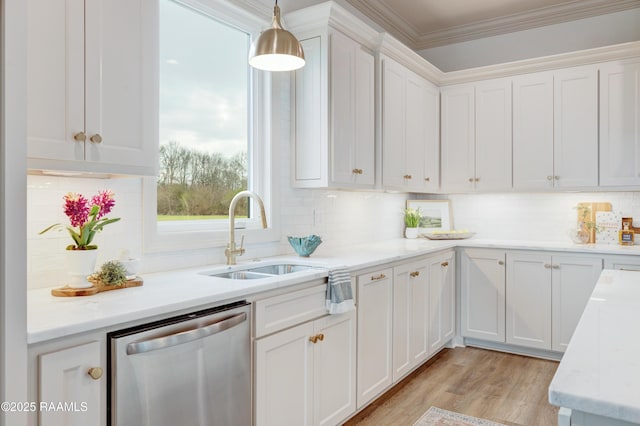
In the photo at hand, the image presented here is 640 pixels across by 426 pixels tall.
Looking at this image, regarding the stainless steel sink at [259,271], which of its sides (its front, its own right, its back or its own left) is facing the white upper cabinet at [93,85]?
right

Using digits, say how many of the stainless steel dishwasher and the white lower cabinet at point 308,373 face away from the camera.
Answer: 0

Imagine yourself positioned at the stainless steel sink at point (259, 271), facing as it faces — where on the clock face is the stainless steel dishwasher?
The stainless steel dishwasher is roughly at 2 o'clock from the stainless steel sink.

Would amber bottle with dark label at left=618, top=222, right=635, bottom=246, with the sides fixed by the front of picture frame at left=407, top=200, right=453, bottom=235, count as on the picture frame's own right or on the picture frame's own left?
on the picture frame's own left

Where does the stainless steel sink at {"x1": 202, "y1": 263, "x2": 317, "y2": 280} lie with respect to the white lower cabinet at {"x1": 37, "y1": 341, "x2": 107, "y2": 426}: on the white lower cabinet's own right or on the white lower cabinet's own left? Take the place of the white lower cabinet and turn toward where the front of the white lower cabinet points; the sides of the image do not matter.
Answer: on the white lower cabinet's own left
